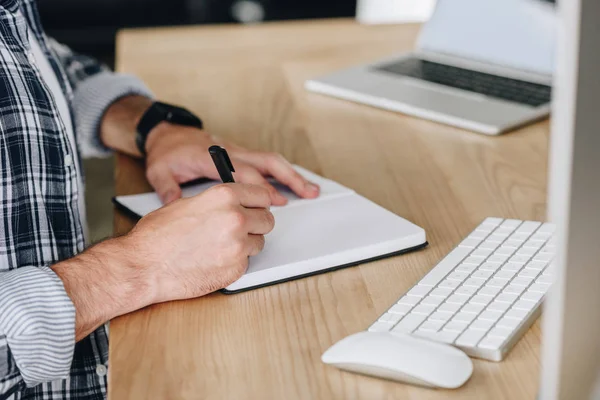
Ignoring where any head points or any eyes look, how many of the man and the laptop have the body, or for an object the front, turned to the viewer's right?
1

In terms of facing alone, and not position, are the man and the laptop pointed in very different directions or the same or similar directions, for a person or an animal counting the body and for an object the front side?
very different directions

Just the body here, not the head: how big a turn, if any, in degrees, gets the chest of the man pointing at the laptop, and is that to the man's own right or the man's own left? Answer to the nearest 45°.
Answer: approximately 45° to the man's own left

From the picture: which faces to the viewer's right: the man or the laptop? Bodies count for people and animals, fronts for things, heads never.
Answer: the man

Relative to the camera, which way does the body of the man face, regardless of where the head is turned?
to the viewer's right
